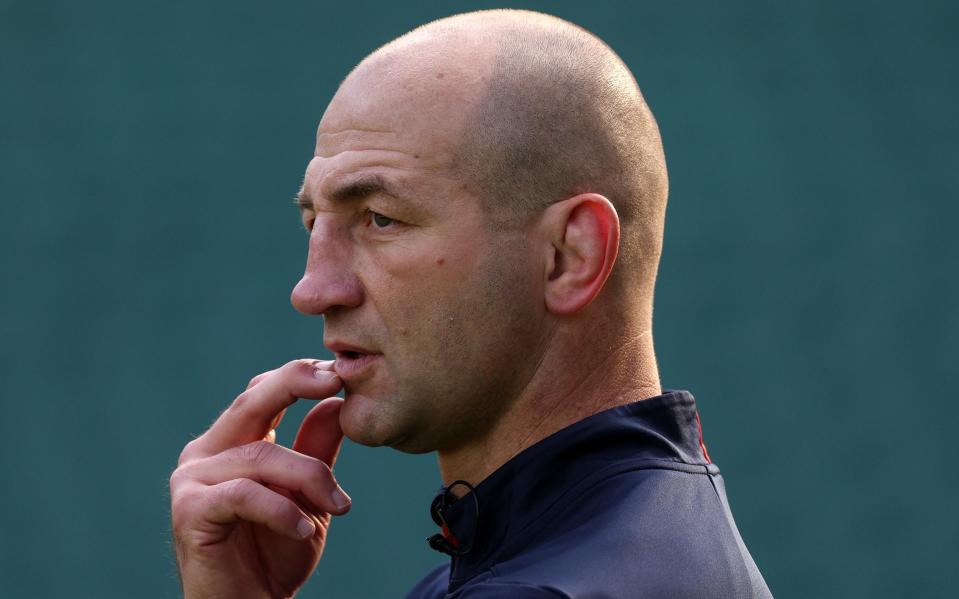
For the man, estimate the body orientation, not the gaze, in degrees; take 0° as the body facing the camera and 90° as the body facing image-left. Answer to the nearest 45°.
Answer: approximately 90°

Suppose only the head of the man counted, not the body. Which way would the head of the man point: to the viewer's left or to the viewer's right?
to the viewer's left
